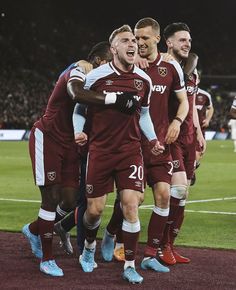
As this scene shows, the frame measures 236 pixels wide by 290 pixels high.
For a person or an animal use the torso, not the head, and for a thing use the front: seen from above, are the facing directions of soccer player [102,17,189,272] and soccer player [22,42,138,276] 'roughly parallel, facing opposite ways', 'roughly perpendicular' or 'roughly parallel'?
roughly perpendicular

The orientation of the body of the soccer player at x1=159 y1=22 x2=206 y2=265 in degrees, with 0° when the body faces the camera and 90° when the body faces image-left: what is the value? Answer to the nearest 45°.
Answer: approximately 315°

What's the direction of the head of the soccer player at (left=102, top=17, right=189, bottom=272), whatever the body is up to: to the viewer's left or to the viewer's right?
to the viewer's left

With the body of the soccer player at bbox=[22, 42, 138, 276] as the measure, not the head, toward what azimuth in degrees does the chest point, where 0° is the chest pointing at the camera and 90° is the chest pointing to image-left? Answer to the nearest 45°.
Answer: approximately 315°

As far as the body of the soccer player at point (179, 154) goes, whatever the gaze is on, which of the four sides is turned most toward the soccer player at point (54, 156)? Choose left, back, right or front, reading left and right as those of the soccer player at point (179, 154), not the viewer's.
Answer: right

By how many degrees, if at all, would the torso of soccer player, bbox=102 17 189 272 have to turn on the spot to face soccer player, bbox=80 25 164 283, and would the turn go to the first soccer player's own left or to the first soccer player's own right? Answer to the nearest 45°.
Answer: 0° — they already face them

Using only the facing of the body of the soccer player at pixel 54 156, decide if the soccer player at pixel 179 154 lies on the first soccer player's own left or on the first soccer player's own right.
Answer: on the first soccer player's own left
